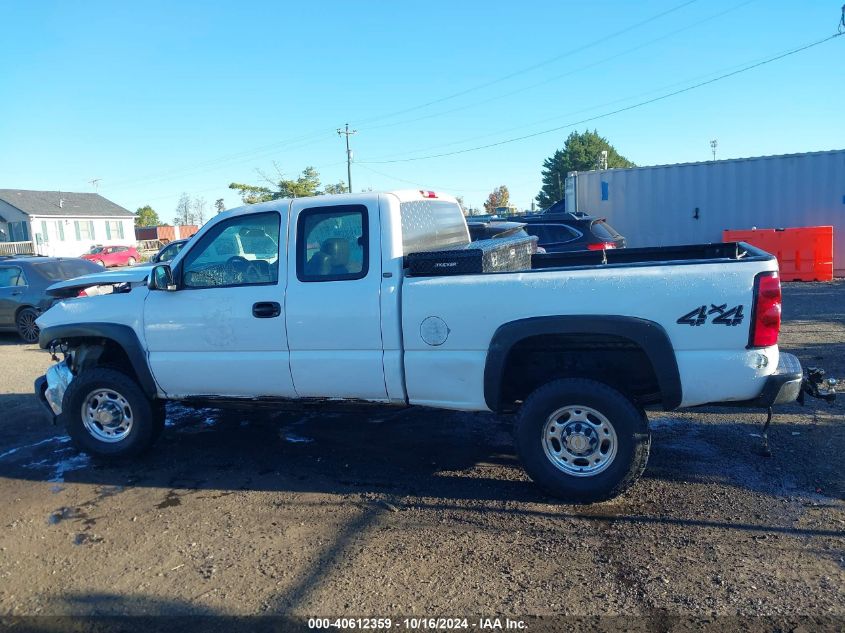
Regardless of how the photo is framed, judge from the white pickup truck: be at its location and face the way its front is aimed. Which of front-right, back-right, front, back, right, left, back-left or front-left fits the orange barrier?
back-right

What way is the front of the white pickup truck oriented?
to the viewer's left

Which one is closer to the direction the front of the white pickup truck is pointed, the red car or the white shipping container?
the red car

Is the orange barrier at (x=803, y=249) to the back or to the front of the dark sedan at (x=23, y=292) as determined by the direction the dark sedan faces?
to the back

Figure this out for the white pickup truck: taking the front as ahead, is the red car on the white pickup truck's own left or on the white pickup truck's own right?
on the white pickup truck's own right

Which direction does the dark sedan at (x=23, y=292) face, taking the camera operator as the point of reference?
facing away from the viewer and to the left of the viewer

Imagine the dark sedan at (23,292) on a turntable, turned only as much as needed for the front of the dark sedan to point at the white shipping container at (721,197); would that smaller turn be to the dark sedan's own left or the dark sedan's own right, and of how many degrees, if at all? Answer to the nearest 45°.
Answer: approximately 135° to the dark sedan's own right

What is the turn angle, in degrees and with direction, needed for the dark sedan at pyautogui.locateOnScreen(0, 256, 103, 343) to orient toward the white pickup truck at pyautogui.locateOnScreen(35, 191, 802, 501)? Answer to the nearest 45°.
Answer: approximately 135° to its left

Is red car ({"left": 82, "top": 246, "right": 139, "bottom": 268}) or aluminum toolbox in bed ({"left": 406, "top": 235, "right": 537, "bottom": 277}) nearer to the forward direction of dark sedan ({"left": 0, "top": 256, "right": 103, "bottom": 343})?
the red car

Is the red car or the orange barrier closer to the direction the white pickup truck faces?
the red car

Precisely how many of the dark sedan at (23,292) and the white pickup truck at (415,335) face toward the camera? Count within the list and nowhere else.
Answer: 0
